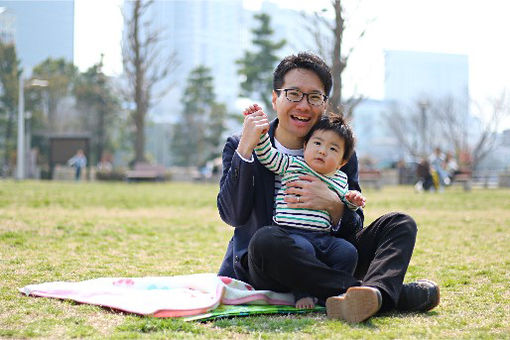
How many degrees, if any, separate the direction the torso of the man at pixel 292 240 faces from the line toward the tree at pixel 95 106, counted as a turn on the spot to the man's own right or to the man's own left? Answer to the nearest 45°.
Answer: approximately 135° to the man's own left

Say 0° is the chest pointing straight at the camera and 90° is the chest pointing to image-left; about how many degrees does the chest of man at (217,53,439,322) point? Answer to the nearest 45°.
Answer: approximately 315°

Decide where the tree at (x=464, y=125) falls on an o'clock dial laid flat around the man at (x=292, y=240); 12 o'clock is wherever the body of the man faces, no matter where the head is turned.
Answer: The tree is roughly at 8 o'clock from the man.

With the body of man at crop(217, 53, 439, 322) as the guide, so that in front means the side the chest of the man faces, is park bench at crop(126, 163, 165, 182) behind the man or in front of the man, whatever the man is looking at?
behind

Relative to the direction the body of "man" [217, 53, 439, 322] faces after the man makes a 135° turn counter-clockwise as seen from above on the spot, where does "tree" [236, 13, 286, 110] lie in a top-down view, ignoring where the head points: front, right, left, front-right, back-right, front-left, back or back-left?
front

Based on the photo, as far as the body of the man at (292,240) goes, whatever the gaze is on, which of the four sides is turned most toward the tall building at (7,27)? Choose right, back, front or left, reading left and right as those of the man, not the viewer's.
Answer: back

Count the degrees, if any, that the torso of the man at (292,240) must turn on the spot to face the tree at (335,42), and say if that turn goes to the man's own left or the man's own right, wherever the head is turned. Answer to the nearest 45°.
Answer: approximately 135° to the man's own left

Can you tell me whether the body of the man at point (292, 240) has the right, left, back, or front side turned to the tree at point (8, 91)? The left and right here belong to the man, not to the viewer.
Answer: back

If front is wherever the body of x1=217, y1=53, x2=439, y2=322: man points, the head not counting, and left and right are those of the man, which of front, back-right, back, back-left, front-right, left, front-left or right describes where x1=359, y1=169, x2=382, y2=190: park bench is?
back-left
